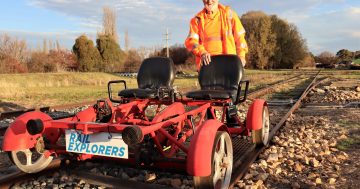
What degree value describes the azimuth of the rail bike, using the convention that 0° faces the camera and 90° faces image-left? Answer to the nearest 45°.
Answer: approximately 45°

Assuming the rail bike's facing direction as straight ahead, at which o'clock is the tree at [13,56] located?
The tree is roughly at 4 o'clock from the rail bike.

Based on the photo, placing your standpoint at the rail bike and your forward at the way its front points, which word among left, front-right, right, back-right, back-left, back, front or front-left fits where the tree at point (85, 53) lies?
back-right

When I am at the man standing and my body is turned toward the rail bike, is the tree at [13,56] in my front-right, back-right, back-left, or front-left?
back-right

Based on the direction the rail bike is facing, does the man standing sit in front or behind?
behind
